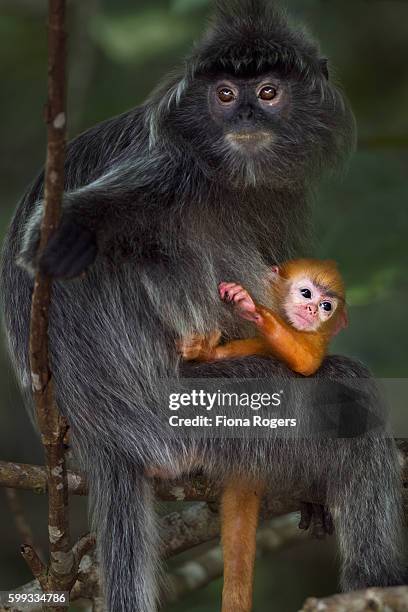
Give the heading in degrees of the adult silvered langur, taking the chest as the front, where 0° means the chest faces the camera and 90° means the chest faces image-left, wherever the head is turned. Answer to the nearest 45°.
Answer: approximately 315°
